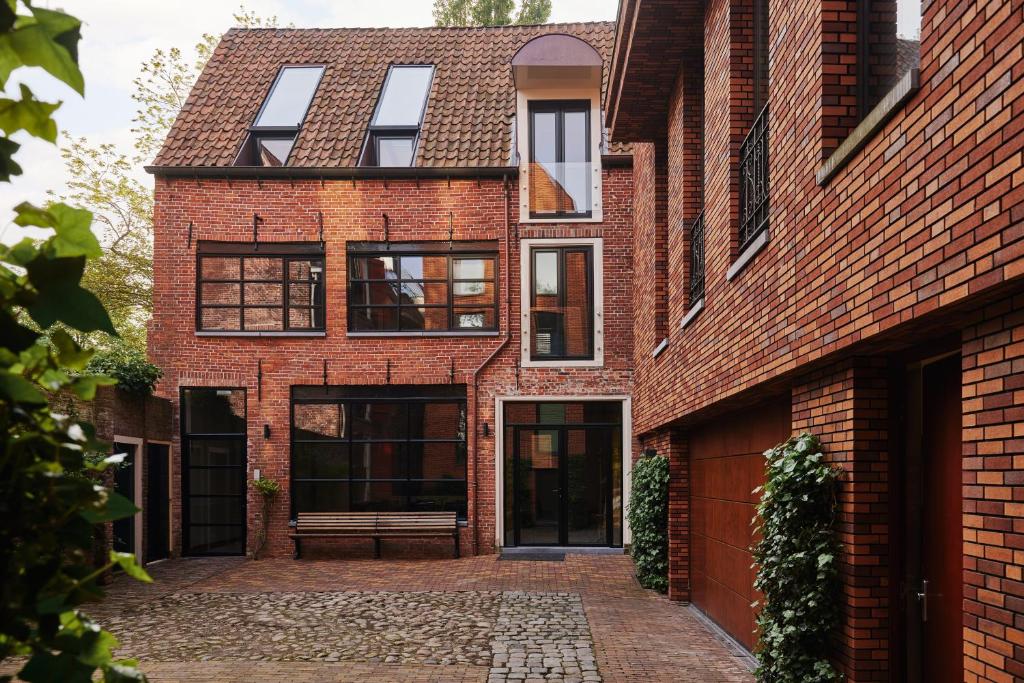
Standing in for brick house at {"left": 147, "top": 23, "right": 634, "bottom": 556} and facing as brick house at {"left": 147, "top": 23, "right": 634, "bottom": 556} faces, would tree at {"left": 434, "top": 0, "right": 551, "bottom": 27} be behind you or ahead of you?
behind

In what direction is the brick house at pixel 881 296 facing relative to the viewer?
to the viewer's left

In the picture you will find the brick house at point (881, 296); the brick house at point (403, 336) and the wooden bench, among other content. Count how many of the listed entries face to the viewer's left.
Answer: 1

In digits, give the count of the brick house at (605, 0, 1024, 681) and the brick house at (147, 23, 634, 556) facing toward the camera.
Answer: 1

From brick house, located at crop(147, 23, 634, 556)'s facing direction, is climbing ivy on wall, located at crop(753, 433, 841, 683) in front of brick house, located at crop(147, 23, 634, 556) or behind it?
in front

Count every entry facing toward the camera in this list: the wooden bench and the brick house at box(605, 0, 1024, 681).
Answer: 1

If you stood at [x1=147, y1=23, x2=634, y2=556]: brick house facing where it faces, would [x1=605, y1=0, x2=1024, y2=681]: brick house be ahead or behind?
ahead

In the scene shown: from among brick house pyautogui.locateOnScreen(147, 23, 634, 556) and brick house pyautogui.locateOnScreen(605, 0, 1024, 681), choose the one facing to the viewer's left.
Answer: brick house pyautogui.locateOnScreen(605, 0, 1024, 681)
